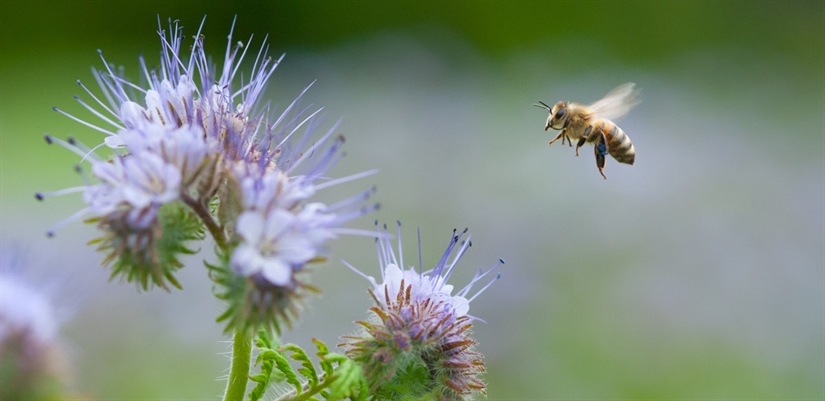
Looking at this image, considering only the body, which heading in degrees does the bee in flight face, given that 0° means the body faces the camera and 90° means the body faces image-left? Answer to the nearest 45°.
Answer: approximately 90°
